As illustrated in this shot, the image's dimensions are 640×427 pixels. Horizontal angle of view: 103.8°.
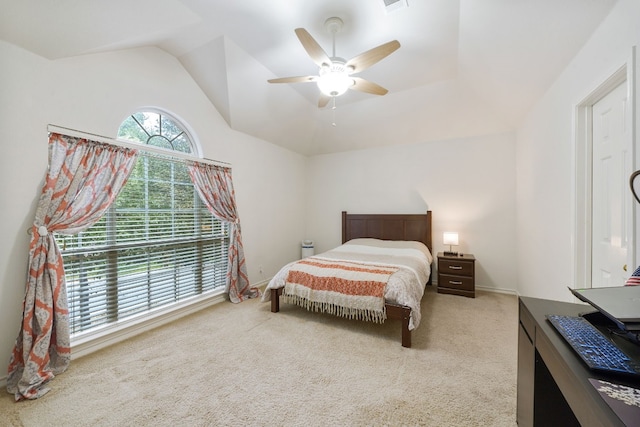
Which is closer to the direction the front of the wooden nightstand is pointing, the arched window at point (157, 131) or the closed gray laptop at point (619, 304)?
the closed gray laptop

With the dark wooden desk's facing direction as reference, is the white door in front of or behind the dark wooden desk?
behind

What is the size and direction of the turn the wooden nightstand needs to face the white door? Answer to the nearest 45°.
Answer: approximately 45° to its left

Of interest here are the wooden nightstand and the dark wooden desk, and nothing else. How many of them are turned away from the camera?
0

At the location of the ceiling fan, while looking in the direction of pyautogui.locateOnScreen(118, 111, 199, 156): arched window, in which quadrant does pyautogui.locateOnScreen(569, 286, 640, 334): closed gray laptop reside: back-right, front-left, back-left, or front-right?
back-left

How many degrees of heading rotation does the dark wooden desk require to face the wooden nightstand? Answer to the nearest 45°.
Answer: approximately 90° to its right

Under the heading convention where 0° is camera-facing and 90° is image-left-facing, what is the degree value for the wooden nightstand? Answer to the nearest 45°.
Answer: approximately 0°

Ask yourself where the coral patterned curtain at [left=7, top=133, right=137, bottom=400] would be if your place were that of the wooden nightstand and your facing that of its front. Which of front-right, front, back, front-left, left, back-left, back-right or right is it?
front-right

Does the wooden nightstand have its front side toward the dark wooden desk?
yes

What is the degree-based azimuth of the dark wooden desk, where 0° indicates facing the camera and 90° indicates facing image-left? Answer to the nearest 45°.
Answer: approximately 45°
